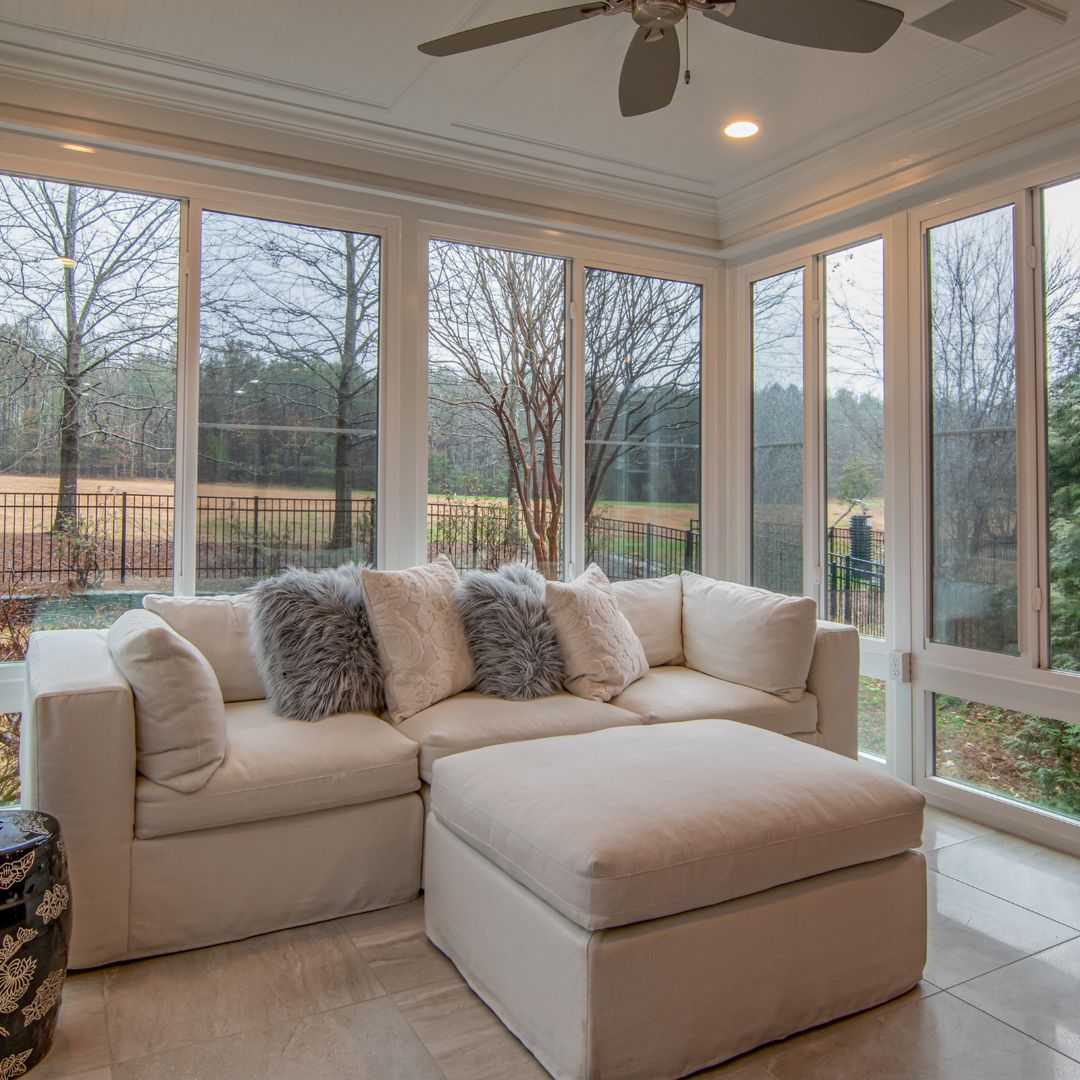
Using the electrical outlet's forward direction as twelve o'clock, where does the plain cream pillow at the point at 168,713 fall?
The plain cream pillow is roughly at 12 o'clock from the electrical outlet.

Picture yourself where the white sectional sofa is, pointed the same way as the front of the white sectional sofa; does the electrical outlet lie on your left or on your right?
on your left

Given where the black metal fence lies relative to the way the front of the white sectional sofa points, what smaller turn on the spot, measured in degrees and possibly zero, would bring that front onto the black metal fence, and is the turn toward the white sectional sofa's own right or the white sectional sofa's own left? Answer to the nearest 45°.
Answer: approximately 180°

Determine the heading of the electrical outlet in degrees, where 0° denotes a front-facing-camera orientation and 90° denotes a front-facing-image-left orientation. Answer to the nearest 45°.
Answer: approximately 45°
